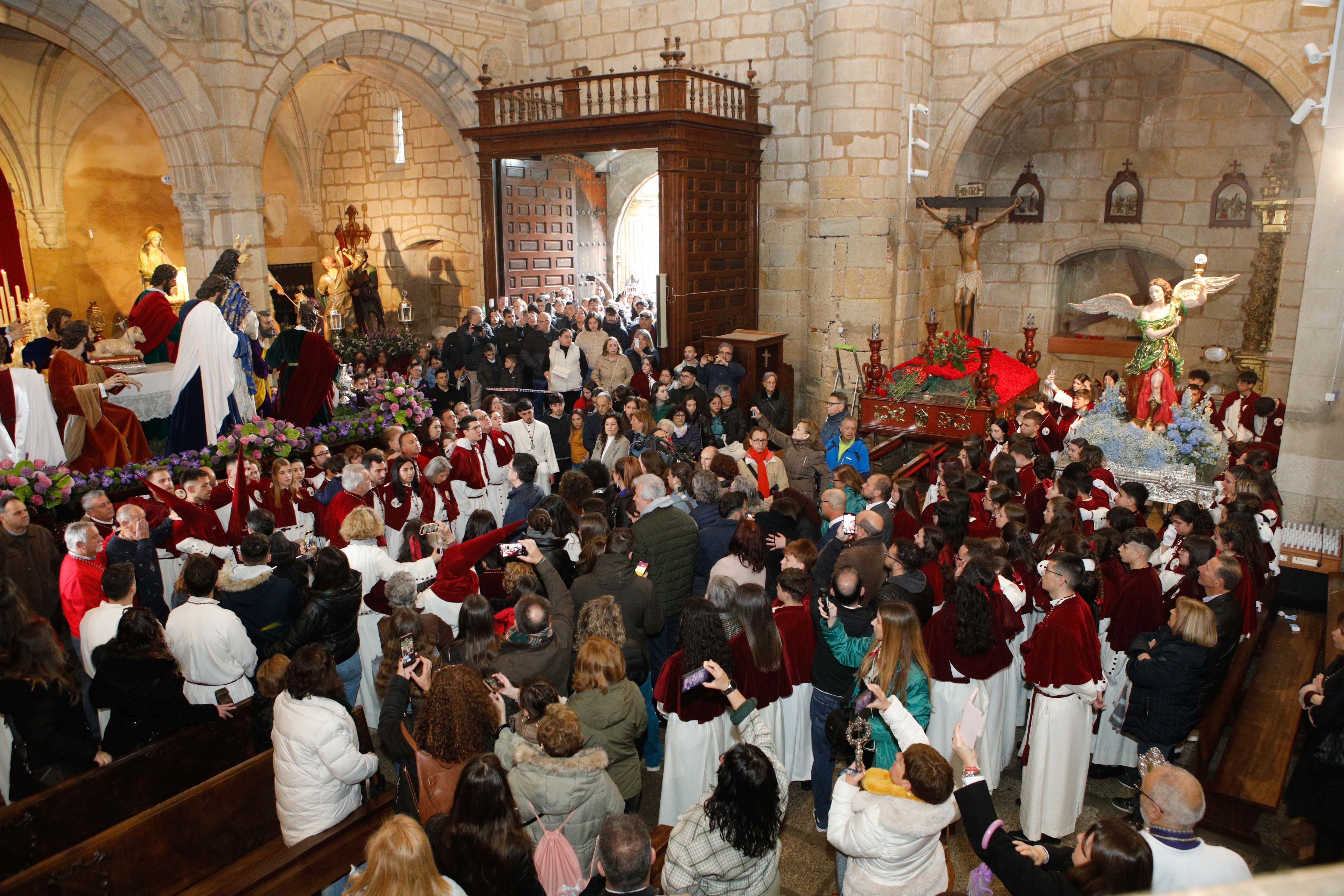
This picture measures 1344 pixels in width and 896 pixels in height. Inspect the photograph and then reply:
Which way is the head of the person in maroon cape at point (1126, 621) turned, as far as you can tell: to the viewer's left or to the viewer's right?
to the viewer's left

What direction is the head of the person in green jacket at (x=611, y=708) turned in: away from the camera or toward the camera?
away from the camera

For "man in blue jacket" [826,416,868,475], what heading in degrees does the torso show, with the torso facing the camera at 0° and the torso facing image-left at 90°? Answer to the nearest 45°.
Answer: approximately 0°

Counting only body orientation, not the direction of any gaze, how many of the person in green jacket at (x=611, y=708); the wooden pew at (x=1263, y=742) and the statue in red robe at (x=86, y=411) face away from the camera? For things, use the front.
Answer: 1

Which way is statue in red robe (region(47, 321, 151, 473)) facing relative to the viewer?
to the viewer's right

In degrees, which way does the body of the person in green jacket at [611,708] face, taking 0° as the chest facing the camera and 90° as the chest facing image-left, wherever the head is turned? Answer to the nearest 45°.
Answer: approximately 180°

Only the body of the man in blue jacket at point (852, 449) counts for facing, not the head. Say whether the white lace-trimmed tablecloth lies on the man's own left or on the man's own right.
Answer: on the man's own right
